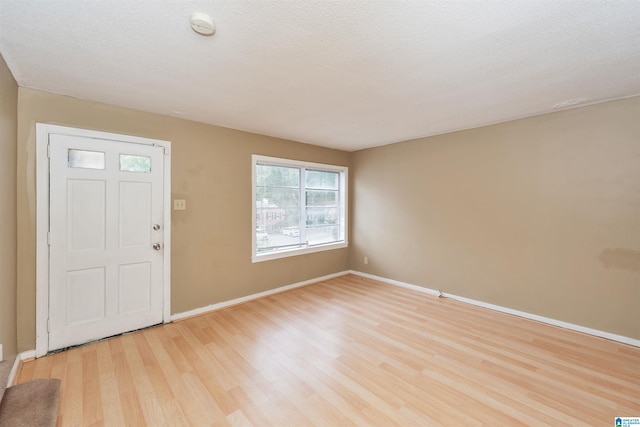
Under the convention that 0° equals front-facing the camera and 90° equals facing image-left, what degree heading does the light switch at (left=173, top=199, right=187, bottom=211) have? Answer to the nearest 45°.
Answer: approximately 0°

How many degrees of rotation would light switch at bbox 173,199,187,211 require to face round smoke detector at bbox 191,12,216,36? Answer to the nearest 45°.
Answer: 0° — it already faces it

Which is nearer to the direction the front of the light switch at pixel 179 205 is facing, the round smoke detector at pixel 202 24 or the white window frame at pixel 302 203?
the round smoke detector

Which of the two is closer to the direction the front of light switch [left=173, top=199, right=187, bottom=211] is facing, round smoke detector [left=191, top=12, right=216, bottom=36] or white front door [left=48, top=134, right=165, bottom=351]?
the round smoke detector

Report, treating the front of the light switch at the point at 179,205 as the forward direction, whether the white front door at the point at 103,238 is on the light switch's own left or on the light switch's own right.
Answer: on the light switch's own right

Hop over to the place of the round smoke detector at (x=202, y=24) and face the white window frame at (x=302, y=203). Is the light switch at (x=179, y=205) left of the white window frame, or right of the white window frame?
left

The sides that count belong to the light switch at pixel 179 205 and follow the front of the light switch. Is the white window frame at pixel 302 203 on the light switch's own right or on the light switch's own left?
on the light switch's own left

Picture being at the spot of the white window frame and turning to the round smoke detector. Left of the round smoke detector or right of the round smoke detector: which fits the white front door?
right
